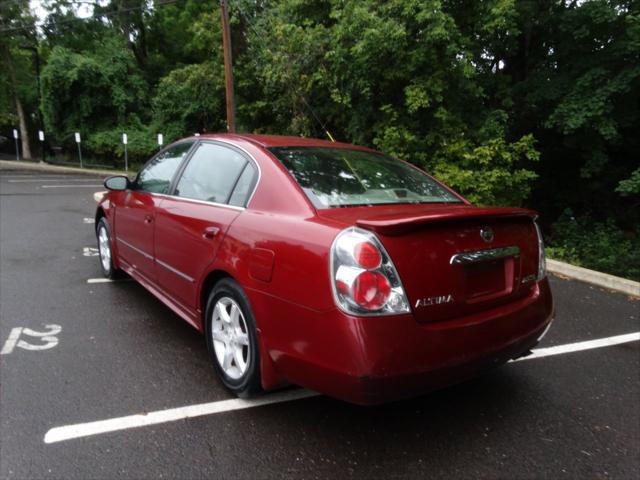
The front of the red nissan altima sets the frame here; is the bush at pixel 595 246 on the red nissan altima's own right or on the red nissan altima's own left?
on the red nissan altima's own right

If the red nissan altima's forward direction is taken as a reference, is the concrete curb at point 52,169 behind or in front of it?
in front

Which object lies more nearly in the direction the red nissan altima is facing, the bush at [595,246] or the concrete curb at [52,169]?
the concrete curb

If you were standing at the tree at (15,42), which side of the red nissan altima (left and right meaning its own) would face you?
front

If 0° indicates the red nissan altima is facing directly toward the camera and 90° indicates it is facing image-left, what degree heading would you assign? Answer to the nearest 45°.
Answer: approximately 135°

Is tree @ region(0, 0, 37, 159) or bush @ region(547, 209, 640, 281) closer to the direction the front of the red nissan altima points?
the tree
